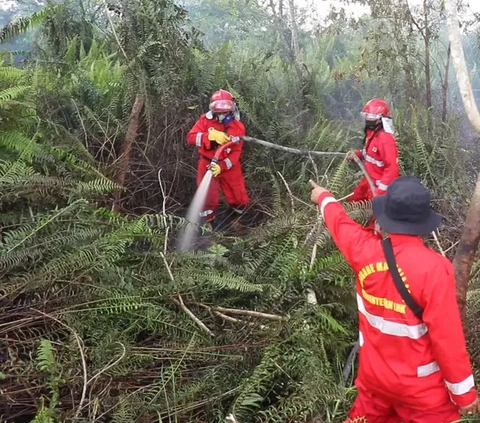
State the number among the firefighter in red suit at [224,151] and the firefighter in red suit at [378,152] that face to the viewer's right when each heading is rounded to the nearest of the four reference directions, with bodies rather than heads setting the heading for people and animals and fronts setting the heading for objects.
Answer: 0

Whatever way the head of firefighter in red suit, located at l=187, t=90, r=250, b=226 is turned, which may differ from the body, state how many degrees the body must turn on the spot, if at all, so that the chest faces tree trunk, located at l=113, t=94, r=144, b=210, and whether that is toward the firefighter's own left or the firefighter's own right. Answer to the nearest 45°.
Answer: approximately 90° to the firefighter's own right

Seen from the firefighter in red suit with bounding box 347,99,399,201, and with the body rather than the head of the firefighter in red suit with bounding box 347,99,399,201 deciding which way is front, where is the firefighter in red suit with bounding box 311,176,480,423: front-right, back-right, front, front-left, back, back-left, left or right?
front-left

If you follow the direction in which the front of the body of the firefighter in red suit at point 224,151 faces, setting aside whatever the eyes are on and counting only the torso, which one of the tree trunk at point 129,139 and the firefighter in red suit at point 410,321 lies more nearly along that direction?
the firefighter in red suit

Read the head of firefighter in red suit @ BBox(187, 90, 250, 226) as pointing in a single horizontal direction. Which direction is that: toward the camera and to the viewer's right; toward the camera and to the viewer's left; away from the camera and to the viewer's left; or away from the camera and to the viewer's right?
toward the camera and to the viewer's left

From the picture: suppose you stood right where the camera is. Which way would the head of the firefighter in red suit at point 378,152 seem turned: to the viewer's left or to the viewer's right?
to the viewer's left

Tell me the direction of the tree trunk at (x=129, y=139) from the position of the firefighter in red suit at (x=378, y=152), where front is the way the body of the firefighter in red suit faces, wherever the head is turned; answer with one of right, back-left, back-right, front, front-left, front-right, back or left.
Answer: front-right

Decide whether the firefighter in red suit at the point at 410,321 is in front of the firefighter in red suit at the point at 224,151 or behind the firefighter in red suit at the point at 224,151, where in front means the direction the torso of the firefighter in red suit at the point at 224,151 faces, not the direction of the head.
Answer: in front

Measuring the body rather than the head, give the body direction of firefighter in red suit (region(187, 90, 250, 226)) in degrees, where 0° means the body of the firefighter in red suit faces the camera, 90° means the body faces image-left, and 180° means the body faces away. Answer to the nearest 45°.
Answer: approximately 0°

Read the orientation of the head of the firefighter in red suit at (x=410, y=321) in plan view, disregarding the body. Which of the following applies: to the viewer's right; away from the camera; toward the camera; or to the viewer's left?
away from the camera

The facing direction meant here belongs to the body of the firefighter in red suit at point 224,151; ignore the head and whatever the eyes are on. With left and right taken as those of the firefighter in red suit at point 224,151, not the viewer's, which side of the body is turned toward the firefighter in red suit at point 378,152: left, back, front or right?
left
